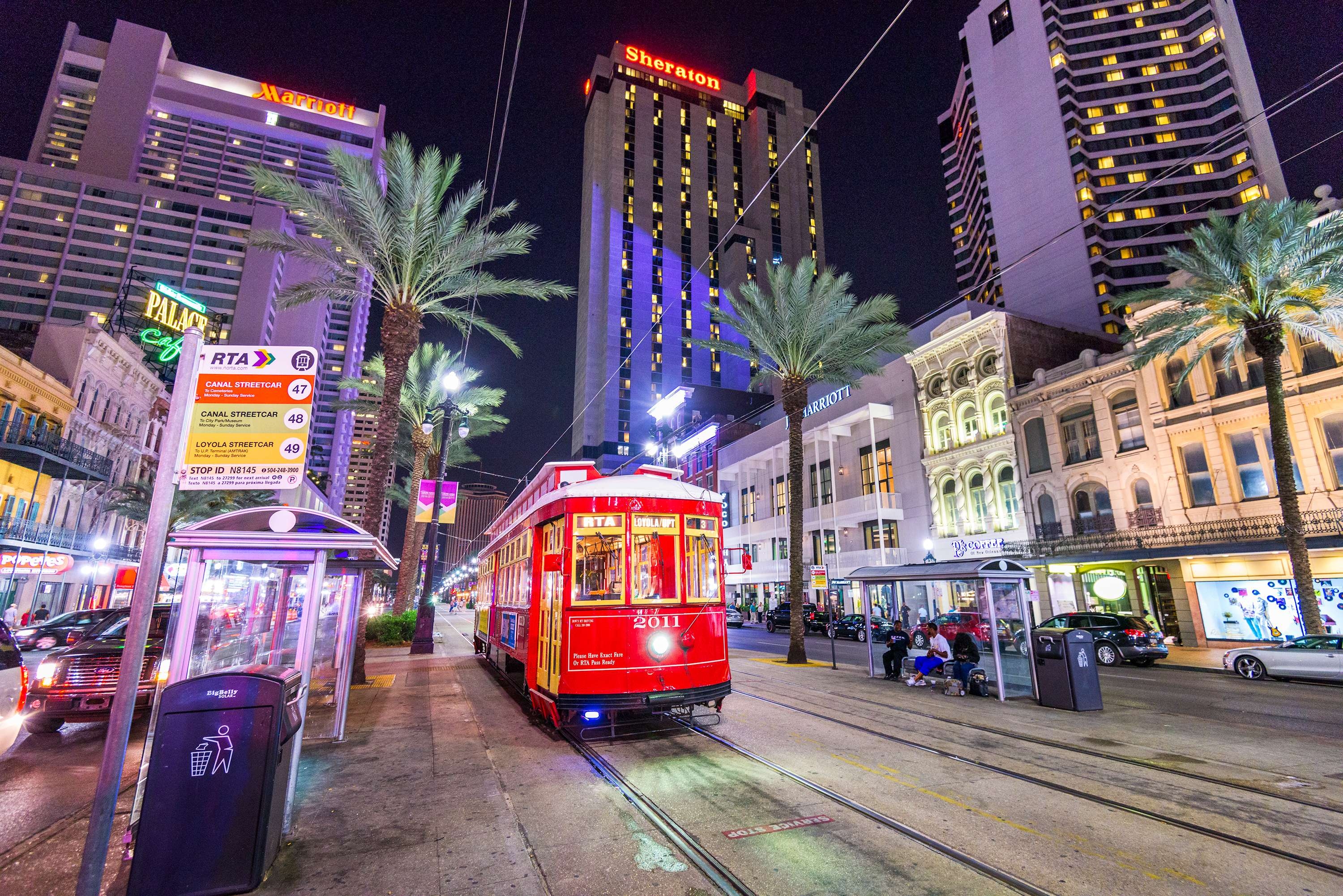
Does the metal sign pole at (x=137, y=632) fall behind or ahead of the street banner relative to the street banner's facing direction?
ahead

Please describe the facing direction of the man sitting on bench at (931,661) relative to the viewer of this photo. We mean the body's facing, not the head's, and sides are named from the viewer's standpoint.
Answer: facing to the left of the viewer

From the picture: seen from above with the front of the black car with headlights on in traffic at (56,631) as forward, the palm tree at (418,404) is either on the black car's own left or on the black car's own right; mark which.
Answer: on the black car's own left

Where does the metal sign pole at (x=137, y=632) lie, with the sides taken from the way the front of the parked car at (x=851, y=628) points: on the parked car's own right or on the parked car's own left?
on the parked car's own left

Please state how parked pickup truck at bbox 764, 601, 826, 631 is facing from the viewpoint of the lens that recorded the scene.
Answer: facing away from the viewer and to the left of the viewer

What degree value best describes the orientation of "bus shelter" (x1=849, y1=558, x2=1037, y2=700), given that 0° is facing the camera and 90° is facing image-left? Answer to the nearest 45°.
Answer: approximately 45°

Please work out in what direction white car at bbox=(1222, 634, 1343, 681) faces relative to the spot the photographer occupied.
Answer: facing to the left of the viewer

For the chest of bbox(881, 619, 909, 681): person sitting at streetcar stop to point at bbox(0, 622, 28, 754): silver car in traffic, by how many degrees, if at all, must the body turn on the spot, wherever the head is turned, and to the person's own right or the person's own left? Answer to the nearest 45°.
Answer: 0° — they already face it

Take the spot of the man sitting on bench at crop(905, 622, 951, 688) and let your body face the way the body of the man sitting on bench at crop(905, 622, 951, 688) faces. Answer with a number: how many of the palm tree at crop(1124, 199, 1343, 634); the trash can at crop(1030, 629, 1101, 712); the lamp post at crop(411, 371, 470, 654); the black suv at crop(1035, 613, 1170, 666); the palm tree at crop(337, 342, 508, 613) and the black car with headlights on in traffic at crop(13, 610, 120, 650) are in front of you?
3

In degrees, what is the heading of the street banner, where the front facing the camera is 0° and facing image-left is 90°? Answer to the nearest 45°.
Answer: approximately 0°
